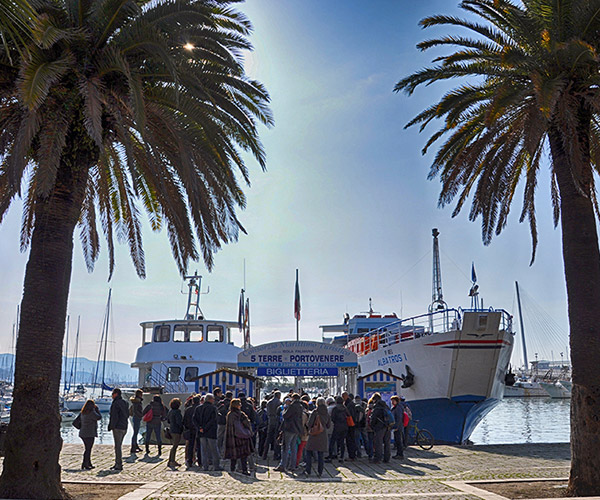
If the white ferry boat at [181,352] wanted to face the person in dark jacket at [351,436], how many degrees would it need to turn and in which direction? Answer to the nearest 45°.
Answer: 0° — it already faces them

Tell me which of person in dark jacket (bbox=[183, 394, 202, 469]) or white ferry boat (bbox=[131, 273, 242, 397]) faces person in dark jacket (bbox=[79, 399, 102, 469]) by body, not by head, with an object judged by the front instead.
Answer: the white ferry boat

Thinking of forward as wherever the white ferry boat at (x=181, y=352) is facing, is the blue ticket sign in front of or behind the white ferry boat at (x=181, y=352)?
in front

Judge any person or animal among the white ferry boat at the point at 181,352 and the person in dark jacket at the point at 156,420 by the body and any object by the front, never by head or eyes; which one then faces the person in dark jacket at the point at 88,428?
the white ferry boat

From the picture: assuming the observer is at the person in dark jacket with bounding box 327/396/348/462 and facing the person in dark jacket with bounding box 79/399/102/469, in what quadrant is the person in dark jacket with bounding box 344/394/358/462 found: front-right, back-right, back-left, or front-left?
back-right

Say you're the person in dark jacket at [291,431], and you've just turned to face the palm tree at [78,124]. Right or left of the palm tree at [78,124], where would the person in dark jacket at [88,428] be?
right

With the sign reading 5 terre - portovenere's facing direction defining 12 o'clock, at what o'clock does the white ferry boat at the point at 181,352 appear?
The white ferry boat is roughly at 5 o'clock from the sign reading 5 terre - portovenere.

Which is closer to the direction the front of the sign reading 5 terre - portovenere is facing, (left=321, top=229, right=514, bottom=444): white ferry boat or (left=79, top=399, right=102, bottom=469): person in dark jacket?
the person in dark jacket

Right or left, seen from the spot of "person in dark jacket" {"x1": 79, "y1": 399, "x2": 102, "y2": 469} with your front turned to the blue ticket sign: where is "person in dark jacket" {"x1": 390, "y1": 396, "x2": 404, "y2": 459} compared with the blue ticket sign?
right

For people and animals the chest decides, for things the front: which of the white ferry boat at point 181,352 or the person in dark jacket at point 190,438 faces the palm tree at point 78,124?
the white ferry boat

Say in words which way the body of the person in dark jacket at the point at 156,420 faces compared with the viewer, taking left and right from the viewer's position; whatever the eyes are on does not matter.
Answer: facing away from the viewer
